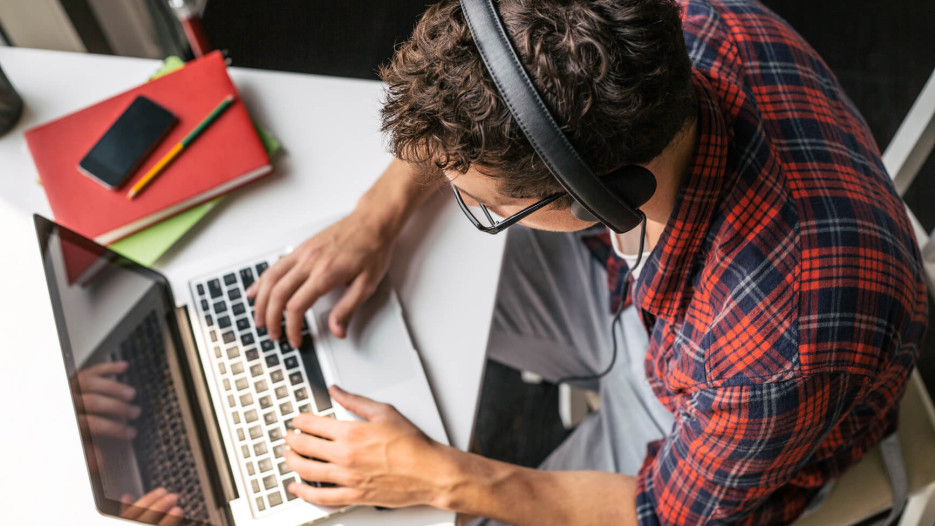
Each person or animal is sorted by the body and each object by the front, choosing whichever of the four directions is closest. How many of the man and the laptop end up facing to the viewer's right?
1

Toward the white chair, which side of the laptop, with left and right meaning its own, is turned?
front

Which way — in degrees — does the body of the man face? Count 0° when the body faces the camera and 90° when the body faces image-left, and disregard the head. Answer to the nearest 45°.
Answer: approximately 90°

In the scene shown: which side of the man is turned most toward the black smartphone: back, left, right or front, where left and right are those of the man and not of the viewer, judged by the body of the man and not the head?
front

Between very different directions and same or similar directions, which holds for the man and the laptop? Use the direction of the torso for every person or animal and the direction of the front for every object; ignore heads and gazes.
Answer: very different directions

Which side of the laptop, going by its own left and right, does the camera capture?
right

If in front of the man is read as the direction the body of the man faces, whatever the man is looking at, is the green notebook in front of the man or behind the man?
in front

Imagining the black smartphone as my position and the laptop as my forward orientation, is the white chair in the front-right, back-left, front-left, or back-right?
front-left
